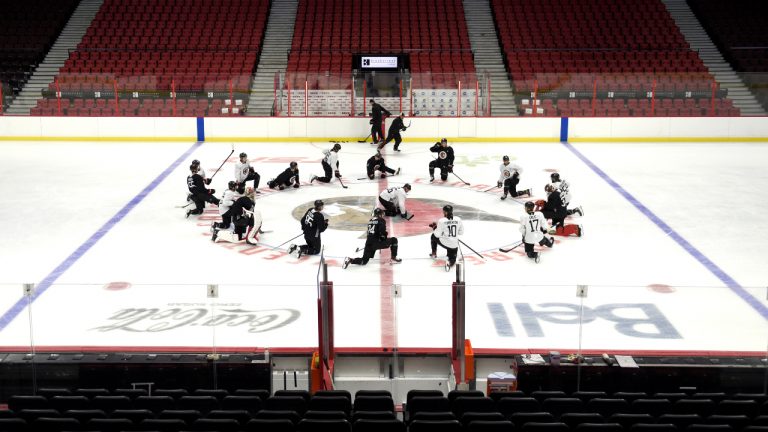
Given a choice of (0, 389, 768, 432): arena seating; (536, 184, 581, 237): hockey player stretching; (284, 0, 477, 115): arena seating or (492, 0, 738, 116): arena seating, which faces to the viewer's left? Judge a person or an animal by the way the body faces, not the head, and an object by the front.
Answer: the hockey player stretching

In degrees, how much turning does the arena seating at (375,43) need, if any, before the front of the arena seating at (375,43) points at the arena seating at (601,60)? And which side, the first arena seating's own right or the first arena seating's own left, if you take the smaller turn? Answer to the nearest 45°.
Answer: approximately 90° to the first arena seating's own left

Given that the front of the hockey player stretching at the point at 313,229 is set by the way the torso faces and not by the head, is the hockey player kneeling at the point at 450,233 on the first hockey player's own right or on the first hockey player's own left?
on the first hockey player's own right

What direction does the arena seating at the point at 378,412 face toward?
away from the camera

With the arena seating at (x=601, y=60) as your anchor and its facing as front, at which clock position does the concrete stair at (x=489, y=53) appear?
The concrete stair is roughly at 3 o'clock from the arena seating.

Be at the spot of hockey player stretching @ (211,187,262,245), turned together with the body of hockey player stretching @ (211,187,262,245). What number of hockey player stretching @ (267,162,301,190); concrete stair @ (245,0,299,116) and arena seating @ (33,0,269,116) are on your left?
3

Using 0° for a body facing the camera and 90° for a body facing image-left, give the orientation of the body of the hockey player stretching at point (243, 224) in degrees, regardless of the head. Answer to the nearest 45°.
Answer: approximately 270°

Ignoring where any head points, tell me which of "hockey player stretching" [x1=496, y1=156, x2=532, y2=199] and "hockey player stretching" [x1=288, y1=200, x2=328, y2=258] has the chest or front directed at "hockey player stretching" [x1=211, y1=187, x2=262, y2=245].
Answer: "hockey player stretching" [x1=496, y1=156, x2=532, y2=199]

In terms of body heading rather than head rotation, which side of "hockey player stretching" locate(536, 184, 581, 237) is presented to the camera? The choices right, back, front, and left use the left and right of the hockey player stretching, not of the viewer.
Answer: left

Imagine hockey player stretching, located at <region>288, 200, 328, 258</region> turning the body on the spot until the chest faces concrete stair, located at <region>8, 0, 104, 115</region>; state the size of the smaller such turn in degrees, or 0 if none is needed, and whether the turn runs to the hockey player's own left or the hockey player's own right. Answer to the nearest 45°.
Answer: approximately 90° to the hockey player's own left
